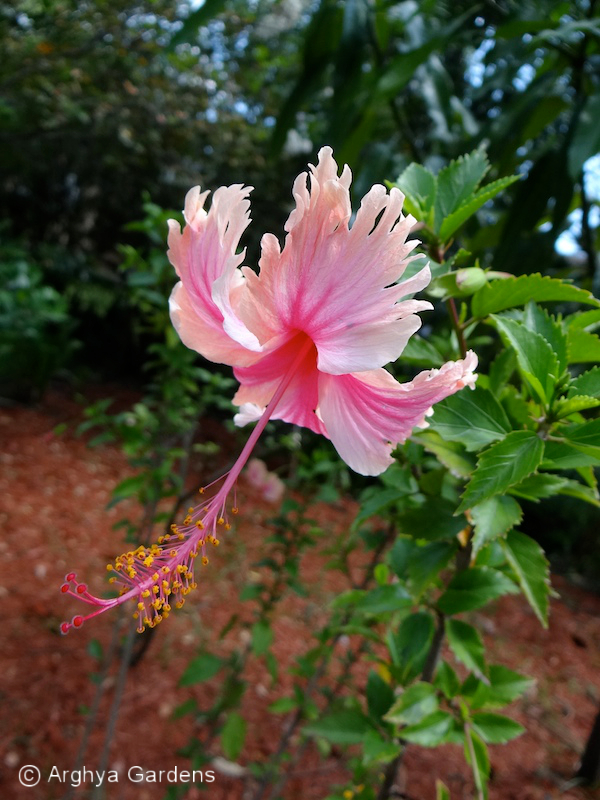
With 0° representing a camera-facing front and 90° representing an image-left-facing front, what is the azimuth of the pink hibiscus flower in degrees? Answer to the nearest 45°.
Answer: approximately 45°
